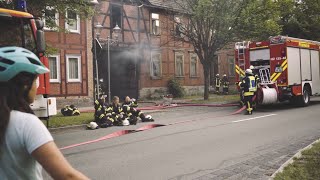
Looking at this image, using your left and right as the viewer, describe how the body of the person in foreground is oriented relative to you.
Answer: facing away from the viewer and to the right of the viewer

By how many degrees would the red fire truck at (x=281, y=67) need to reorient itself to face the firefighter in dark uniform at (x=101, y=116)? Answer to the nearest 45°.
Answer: approximately 180°

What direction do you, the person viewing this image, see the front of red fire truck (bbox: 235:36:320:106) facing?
facing away from the viewer and to the right of the viewer
